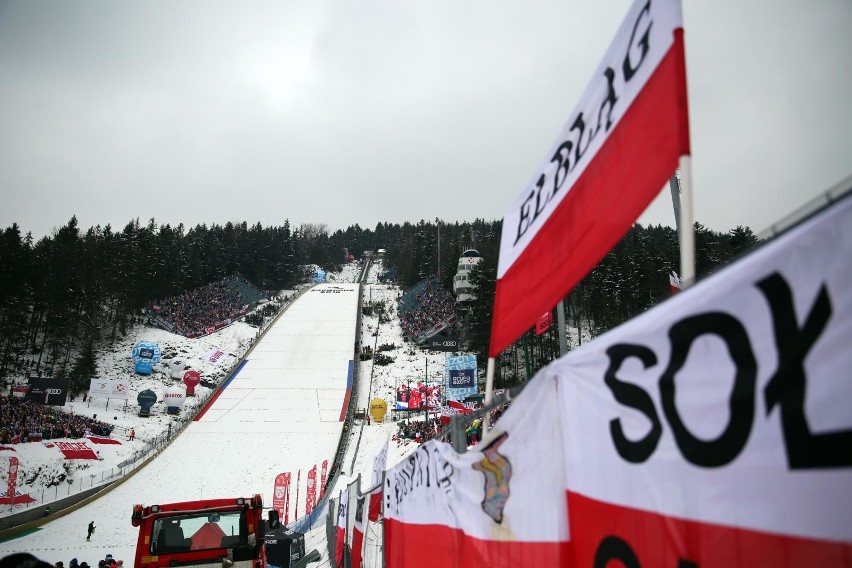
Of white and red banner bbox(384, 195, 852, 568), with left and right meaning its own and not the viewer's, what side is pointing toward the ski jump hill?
right

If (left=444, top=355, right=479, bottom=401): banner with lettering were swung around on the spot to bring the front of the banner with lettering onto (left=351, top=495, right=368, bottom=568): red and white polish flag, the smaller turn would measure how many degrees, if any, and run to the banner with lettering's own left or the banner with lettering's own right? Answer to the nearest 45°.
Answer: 0° — it already faces it

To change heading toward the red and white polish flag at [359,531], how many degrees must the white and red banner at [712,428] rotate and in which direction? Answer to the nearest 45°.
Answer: approximately 90° to its right

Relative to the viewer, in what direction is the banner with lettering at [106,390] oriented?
toward the camera

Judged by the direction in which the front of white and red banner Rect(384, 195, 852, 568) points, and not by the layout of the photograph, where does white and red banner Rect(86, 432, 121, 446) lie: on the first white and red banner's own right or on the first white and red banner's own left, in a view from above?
on the first white and red banner's own right

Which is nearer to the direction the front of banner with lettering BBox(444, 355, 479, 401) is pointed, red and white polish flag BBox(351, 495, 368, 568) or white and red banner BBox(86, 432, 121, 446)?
the red and white polish flag

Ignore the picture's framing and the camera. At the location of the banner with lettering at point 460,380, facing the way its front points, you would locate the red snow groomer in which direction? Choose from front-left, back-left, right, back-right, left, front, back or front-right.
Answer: front

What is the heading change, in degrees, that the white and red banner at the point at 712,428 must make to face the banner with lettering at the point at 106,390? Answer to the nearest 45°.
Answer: approximately 90° to its right

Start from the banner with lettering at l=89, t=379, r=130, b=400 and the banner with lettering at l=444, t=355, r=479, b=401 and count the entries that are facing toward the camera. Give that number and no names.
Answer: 2

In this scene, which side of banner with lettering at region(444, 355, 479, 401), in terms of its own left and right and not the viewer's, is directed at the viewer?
front

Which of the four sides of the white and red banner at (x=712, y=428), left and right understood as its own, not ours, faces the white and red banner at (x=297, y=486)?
right

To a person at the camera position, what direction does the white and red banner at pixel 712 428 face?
facing the viewer and to the left of the viewer
